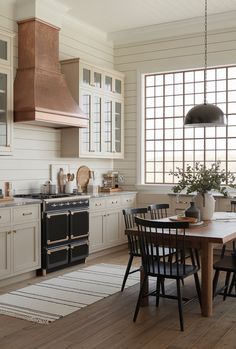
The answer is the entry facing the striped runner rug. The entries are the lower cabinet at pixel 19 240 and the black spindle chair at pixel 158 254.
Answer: the lower cabinet

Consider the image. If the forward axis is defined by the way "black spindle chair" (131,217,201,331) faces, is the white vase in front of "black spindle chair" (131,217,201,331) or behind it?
in front

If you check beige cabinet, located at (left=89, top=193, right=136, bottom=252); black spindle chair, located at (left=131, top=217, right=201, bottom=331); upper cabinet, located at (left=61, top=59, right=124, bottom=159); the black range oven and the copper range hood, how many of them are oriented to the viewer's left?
0

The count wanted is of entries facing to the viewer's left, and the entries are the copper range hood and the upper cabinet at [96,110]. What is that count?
0

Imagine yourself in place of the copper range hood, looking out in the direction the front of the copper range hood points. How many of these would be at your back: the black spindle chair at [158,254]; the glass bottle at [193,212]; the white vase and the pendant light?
0

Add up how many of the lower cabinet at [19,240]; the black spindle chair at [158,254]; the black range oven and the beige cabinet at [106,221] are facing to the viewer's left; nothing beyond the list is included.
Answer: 0

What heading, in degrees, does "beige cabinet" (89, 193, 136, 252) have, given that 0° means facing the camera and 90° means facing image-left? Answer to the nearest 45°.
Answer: approximately 315°

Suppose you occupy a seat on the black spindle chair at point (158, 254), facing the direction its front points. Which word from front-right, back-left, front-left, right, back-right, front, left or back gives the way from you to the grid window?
front-left

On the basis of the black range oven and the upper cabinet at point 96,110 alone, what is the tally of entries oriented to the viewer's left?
0

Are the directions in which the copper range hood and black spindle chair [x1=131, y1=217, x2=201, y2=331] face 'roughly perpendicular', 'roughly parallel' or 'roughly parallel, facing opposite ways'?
roughly perpendicular

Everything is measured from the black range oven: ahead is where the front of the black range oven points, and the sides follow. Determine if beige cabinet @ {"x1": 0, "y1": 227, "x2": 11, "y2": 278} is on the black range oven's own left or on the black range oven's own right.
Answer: on the black range oven's own right

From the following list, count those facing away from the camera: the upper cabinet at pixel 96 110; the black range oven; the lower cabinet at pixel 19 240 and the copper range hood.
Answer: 0

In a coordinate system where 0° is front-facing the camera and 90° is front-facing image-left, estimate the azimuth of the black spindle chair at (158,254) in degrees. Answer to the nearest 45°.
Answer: approximately 225°

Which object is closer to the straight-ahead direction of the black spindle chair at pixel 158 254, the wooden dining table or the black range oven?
the wooden dining table

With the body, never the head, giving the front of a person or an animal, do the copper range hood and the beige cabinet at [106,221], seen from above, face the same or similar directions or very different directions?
same or similar directions
